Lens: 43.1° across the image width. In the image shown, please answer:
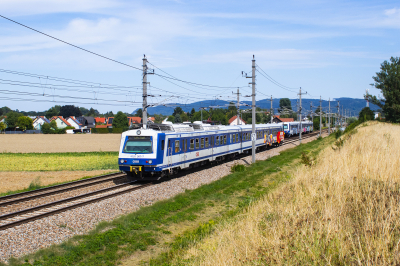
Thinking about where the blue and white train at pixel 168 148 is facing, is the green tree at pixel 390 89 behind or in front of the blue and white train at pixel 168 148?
behind

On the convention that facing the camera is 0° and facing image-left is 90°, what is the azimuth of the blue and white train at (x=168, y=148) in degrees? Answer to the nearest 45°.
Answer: approximately 45°
